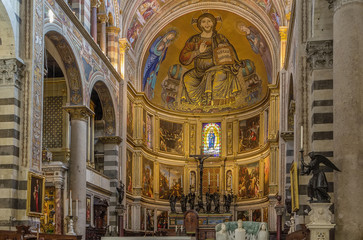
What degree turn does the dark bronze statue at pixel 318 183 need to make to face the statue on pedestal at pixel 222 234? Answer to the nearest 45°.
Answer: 0° — it already faces it

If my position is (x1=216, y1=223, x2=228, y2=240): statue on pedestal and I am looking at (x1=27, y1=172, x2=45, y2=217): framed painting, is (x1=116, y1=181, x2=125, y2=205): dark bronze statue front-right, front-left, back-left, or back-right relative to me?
front-right

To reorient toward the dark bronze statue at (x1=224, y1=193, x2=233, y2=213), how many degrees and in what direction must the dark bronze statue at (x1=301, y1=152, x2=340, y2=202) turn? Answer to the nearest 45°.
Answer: approximately 90° to its right

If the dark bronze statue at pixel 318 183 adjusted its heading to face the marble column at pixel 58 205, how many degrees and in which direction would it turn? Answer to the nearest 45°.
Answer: approximately 45° to its right

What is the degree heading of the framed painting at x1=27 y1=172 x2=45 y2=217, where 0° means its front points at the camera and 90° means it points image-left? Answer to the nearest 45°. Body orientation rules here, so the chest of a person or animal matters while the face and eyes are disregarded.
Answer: approximately 315°

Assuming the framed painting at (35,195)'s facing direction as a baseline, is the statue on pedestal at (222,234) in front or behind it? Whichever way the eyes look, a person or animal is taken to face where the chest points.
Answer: in front

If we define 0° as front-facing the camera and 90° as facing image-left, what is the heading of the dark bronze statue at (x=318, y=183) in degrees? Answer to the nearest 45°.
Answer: approximately 90°

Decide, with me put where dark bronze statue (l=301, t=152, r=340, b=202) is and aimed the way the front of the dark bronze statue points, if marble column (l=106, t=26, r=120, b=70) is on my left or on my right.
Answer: on my right
